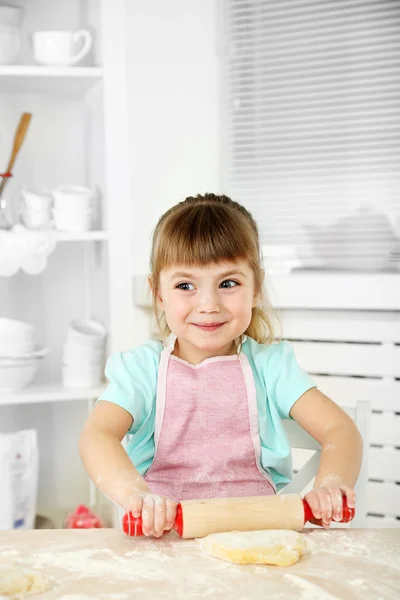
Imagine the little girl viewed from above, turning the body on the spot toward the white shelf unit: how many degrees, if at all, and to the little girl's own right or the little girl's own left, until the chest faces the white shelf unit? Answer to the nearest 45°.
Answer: approximately 180°

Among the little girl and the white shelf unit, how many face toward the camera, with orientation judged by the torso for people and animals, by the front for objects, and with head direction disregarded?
2

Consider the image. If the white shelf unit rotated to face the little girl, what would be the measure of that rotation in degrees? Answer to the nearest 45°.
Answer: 0° — it already faces them

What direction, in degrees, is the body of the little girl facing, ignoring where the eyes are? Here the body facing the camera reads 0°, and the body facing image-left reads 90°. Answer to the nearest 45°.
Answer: approximately 0°

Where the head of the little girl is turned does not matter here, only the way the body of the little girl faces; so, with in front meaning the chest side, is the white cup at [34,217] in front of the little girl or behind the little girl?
behind

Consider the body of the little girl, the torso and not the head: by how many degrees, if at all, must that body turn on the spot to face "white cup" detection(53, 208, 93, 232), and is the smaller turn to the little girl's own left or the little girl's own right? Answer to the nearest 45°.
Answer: approximately 180°

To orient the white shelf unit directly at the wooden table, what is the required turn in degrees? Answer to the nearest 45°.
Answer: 0° — it already faces it
